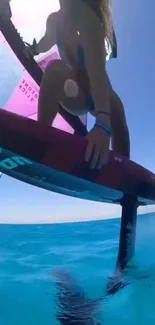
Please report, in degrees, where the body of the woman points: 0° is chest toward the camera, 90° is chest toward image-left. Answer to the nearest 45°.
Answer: approximately 45°
